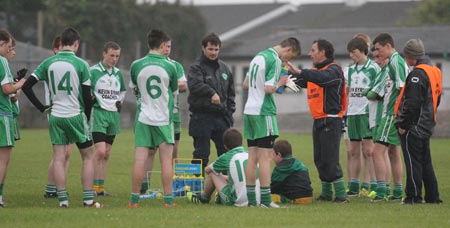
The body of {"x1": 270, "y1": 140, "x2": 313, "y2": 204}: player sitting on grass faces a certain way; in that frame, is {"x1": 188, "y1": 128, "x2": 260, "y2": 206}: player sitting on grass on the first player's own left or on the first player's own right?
on the first player's own left

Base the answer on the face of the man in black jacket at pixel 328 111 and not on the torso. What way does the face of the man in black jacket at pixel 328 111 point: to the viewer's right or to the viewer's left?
to the viewer's left

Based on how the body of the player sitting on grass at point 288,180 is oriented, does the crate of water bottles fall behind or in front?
in front

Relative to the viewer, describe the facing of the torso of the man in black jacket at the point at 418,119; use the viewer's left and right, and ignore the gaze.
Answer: facing away from the viewer and to the left of the viewer

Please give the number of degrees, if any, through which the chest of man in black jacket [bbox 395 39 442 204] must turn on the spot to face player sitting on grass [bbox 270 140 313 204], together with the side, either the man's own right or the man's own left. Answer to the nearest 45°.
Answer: approximately 45° to the man's own left

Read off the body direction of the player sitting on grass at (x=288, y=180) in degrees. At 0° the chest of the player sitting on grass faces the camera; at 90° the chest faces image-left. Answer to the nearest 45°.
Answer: approximately 135°

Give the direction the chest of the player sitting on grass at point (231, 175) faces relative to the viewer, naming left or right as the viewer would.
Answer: facing away from the viewer and to the left of the viewer
